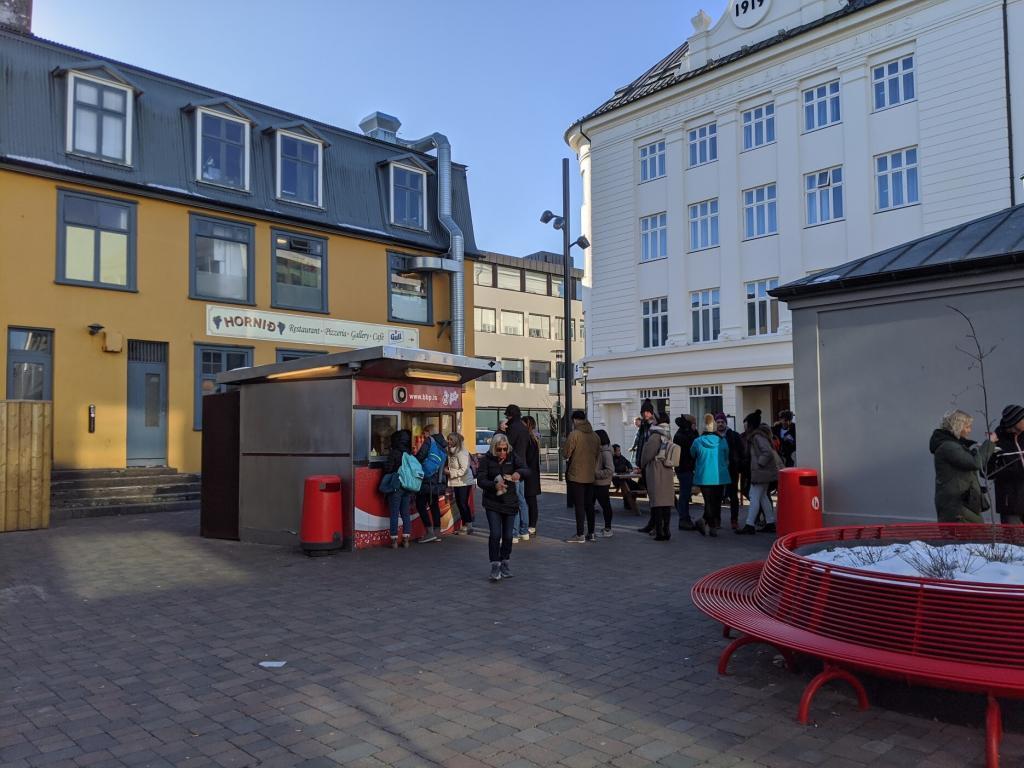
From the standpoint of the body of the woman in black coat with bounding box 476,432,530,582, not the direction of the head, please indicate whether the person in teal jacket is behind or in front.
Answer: behind

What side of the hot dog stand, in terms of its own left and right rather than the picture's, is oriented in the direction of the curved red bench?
front

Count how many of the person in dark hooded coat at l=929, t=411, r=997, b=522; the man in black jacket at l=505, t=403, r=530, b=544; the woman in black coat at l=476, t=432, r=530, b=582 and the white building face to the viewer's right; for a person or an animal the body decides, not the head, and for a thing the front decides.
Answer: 1

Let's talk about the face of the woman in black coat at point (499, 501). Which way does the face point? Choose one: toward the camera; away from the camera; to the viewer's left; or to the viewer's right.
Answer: toward the camera

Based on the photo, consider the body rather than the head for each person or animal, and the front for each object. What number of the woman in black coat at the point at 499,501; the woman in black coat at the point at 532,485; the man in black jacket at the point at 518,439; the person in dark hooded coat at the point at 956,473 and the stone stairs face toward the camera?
2

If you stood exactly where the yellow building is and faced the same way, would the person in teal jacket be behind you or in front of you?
in front

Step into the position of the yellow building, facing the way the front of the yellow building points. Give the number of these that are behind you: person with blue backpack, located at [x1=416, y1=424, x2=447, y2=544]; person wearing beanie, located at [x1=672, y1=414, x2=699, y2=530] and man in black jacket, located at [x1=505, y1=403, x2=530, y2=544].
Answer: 0

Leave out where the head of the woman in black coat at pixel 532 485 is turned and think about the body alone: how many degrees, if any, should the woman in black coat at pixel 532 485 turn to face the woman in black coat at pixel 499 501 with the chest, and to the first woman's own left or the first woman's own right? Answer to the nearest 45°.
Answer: approximately 90° to the first woman's own left

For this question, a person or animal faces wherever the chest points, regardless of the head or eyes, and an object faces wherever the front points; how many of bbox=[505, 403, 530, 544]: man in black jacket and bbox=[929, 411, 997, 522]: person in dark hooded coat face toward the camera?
0

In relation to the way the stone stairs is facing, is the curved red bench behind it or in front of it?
in front

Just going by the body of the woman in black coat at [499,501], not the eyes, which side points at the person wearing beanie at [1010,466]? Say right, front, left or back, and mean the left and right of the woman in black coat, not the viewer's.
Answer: left

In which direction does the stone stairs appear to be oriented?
toward the camera

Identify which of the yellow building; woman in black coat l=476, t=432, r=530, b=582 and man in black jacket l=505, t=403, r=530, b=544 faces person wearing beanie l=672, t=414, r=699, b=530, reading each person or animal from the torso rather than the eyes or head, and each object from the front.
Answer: the yellow building
